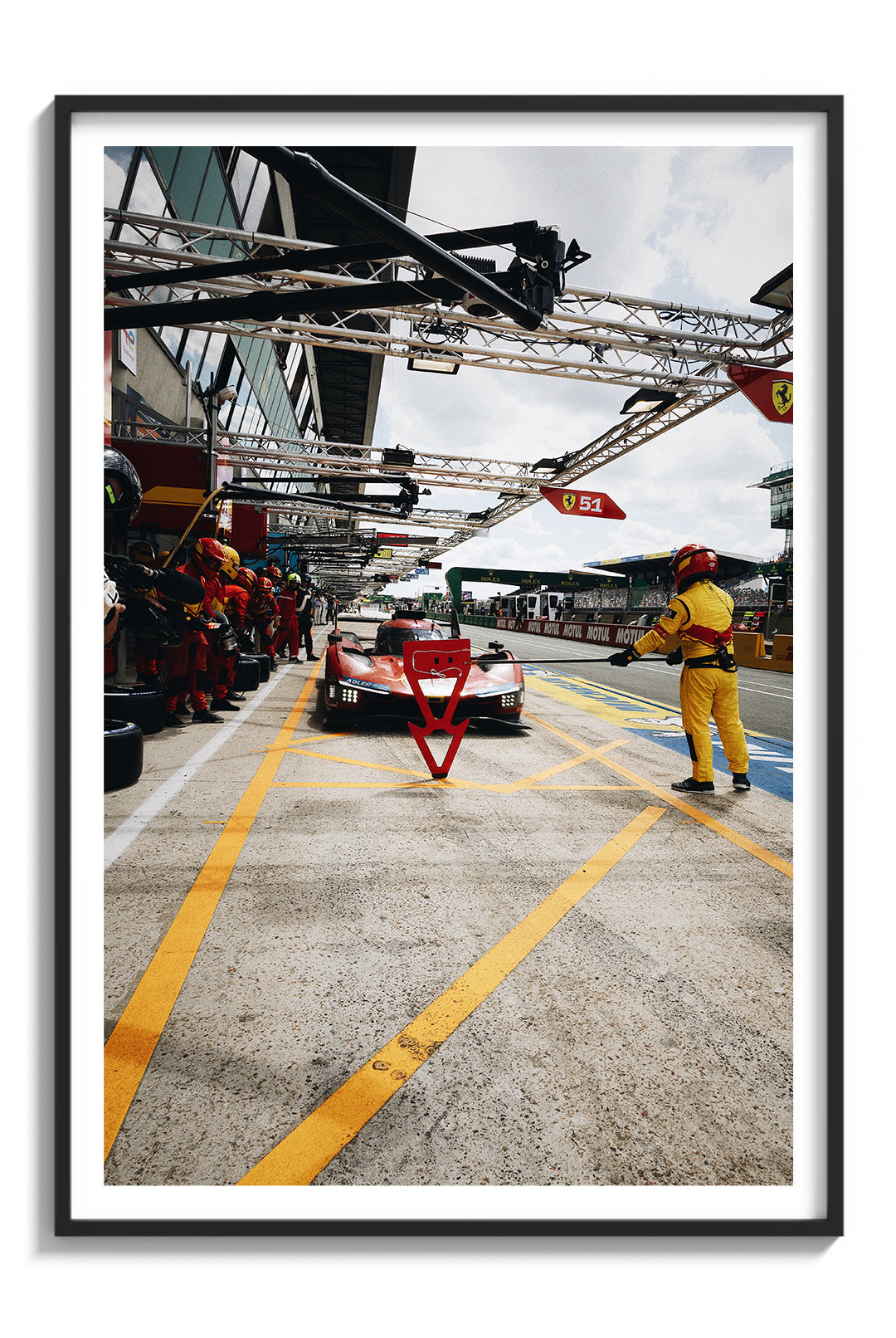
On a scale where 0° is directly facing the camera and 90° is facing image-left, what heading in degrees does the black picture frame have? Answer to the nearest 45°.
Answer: approximately 0°
